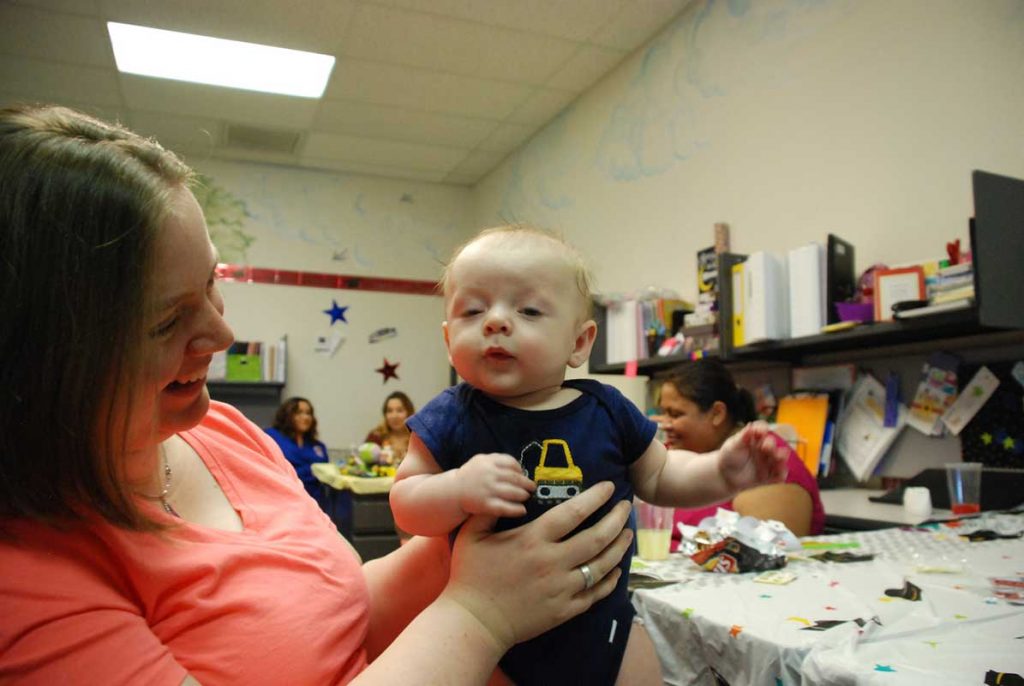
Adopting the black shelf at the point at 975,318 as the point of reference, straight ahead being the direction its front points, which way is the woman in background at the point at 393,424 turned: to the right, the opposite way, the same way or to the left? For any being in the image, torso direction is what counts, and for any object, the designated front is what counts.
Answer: to the left

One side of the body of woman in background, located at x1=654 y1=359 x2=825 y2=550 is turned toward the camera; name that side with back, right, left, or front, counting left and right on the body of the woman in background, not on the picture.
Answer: left

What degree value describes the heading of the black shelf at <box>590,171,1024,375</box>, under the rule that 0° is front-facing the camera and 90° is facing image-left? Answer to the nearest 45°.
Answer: approximately 45°

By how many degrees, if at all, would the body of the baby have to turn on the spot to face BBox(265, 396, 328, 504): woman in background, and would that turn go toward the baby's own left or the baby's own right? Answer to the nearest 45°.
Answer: approximately 135° to the baby's own right

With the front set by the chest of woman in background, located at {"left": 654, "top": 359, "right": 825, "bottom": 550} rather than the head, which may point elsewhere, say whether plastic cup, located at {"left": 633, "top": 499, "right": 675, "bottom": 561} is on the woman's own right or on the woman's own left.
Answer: on the woman's own left

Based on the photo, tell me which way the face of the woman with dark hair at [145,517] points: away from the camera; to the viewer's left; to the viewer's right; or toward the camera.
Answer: to the viewer's right

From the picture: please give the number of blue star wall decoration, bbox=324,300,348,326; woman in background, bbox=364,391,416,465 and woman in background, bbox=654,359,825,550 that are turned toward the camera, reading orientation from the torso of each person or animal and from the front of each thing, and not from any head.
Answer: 2

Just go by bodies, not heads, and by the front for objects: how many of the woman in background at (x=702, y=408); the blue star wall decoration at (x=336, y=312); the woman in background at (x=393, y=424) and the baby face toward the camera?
3

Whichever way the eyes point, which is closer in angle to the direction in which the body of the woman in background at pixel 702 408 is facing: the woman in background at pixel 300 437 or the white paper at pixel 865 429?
the woman in background

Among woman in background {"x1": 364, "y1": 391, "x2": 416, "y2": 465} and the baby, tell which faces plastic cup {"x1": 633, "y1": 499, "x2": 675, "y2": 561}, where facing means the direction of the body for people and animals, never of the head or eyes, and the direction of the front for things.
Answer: the woman in background

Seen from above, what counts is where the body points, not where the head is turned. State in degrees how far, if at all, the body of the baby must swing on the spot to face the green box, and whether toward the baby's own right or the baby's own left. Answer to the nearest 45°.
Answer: approximately 135° to the baby's own right

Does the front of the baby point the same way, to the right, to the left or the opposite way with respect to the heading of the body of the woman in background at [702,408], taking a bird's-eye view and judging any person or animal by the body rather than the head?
to the left
